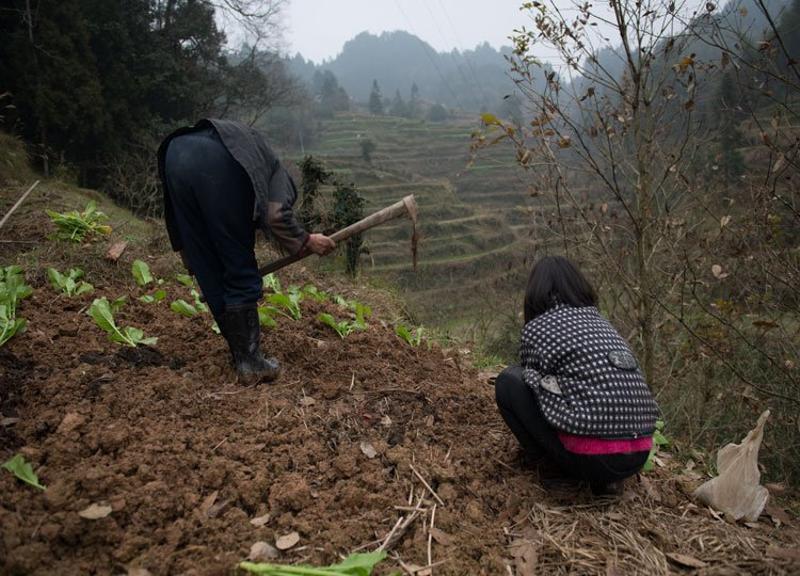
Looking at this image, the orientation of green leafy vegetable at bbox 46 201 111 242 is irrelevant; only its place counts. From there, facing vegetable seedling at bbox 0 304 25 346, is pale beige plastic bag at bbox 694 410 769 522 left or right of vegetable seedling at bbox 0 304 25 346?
left

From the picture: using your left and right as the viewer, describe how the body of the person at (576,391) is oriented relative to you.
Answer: facing away from the viewer and to the left of the viewer

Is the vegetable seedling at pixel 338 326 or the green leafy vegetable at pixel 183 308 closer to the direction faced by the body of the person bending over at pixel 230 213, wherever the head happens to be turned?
the vegetable seedling

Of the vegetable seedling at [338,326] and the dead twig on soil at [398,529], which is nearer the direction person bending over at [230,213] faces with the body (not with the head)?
the vegetable seedling

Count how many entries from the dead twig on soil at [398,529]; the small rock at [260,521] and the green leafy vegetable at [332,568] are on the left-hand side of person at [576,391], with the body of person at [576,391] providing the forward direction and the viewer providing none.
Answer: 3

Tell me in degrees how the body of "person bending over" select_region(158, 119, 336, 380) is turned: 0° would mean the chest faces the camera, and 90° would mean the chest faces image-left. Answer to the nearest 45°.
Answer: approximately 225°
